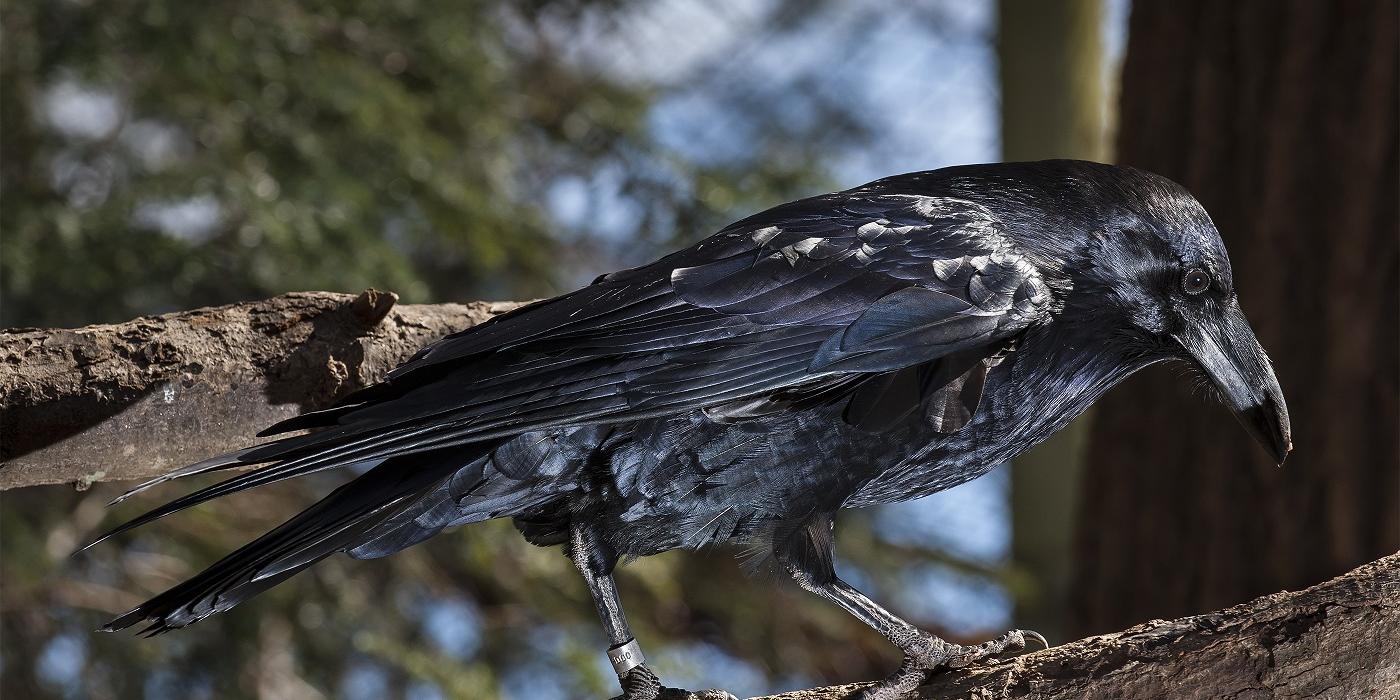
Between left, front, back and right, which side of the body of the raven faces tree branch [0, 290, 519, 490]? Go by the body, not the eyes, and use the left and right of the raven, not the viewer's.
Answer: back

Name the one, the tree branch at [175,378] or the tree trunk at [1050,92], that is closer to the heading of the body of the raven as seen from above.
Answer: the tree trunk

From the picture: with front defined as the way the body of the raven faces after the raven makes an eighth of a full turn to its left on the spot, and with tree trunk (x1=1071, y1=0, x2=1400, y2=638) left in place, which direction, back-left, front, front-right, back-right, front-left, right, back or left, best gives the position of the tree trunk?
front

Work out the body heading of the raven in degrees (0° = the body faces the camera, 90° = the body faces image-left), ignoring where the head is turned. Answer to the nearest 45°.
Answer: approximately 270°

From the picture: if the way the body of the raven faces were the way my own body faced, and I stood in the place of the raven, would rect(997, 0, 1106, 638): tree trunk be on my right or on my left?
on my left
